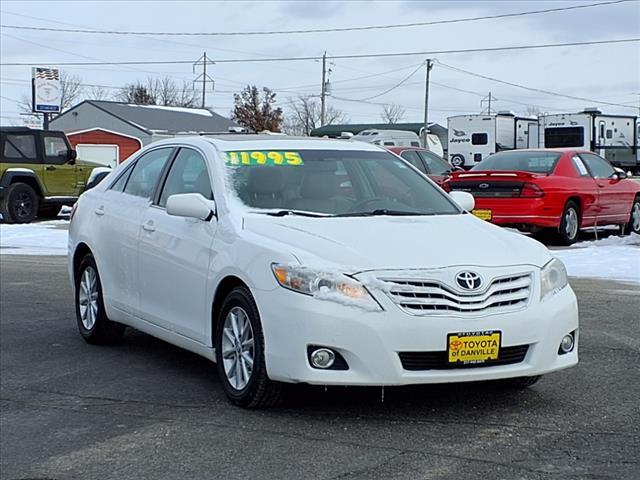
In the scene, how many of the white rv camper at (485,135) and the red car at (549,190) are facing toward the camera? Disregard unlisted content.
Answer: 0

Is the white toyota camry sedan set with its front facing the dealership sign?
no

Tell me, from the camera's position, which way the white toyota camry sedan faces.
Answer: facing the viewer and to the right of the viewer

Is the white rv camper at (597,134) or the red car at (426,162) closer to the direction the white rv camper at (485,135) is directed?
the white rv camper

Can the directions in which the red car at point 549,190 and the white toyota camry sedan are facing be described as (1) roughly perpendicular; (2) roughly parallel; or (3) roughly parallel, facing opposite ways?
roughly perpendicular

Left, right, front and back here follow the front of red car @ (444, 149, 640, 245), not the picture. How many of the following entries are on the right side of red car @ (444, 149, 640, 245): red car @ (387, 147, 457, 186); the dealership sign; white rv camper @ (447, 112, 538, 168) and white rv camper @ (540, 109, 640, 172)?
0

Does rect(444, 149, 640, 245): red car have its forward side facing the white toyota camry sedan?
no

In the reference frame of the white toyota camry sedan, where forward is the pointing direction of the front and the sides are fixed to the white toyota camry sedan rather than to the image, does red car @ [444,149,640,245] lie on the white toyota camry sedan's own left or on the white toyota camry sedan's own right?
on the white toyota camry sedan's own left

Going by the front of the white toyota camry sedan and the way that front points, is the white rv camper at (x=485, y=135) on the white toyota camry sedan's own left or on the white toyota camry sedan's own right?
on the white toyota camry sedan's own left

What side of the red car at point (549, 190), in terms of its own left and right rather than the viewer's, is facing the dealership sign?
left

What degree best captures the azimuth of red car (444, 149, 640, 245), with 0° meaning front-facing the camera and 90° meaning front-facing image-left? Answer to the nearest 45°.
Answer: approximately 225°

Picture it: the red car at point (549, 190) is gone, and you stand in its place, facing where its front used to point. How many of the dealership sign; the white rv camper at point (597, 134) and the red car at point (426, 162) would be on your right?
0

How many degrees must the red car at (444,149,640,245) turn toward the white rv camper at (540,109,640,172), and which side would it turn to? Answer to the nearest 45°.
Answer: approximately 45° to its left

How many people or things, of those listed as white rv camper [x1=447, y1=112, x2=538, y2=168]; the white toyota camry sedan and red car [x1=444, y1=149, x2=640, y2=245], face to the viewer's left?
0
